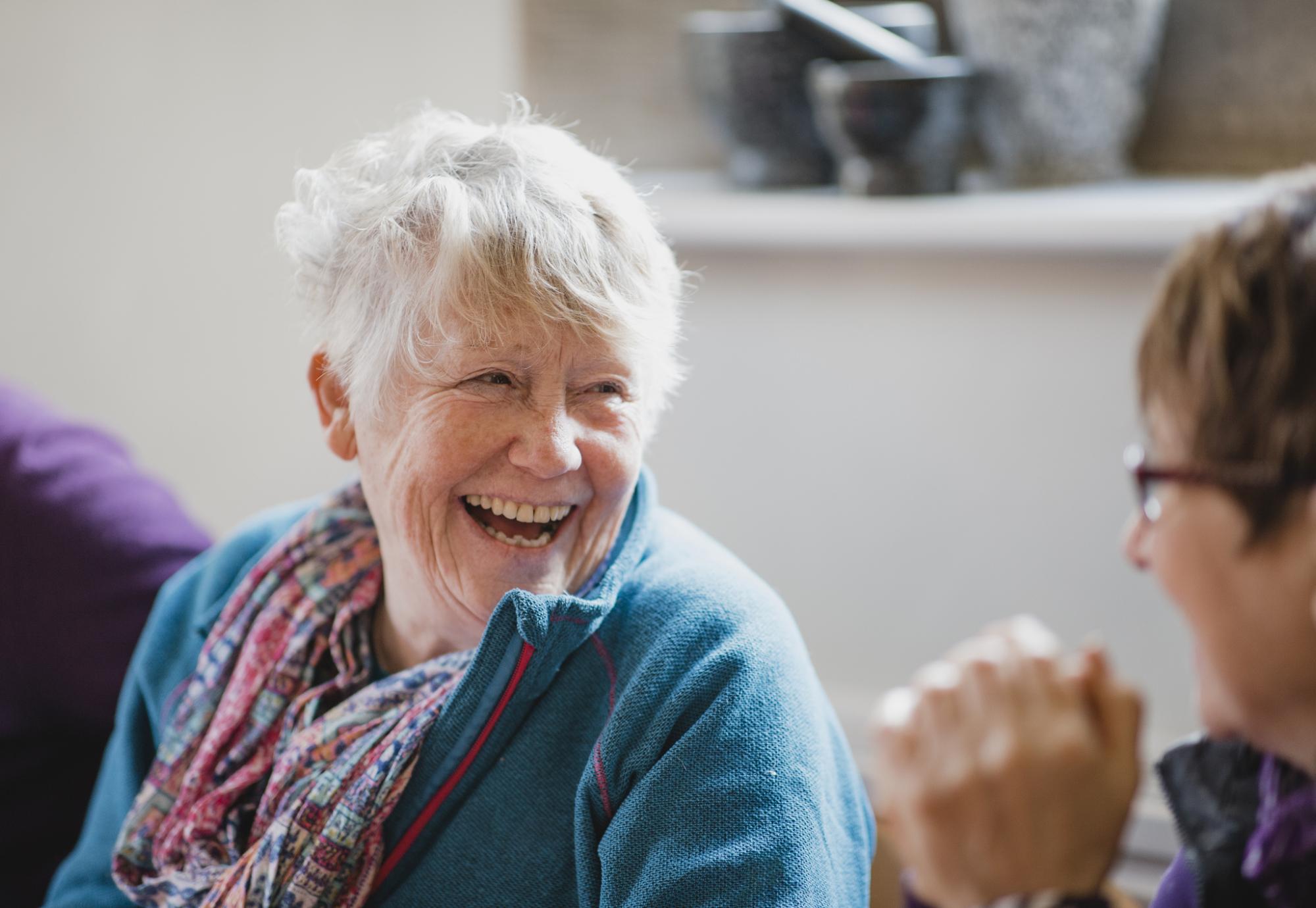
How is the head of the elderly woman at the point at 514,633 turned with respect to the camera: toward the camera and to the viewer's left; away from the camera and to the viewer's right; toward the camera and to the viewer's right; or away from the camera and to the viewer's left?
toward the camera and to the viewer's right

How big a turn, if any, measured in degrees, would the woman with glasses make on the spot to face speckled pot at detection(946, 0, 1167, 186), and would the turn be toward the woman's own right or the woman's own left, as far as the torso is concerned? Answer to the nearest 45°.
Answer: approximately 45° to the woman's own right

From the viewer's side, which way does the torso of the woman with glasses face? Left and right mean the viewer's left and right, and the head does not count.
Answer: facing away from the viewer and to the left of the viewer

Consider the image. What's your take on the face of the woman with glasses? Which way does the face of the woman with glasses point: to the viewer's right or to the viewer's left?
to the viewer's left

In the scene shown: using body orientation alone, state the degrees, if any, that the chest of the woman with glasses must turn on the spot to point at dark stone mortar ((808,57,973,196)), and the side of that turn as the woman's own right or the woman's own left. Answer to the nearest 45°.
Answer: approximately 45° to the woman's own right

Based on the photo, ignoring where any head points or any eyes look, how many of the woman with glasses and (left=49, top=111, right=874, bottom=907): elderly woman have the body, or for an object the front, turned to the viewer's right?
0

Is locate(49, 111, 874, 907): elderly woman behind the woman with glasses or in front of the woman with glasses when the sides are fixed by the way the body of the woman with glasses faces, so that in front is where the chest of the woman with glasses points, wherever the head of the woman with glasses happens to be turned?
in front

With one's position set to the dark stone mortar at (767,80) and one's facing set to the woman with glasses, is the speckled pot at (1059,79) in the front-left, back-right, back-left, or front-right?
front-left

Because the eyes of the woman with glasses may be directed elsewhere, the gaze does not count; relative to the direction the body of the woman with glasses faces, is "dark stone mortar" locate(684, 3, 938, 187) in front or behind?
in front

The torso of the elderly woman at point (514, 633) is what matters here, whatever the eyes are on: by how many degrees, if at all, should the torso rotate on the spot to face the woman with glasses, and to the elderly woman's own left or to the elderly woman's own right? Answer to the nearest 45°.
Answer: approximately 90° to the elderly woman's own left

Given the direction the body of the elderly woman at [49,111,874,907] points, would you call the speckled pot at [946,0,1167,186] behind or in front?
behind

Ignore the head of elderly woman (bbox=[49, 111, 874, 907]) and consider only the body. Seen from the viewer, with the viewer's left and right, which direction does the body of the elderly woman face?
facing the viewer and to the left of the viewer
